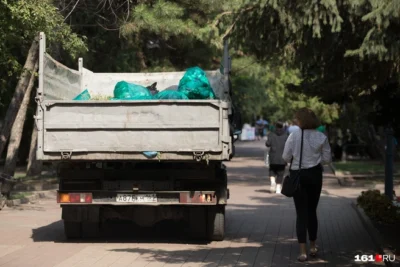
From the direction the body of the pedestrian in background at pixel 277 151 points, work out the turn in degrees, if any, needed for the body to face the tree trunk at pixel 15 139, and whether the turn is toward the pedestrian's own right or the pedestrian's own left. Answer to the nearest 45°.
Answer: approximately 90° to the pedestrian's own left

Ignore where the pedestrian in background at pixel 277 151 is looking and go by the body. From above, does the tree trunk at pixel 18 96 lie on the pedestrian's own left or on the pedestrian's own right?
on the pedestrian's own left

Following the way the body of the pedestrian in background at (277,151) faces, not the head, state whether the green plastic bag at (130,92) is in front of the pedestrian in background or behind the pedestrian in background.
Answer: behind

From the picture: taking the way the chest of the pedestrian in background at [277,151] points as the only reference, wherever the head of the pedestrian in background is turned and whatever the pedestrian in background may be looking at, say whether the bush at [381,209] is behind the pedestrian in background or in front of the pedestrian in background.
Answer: behind

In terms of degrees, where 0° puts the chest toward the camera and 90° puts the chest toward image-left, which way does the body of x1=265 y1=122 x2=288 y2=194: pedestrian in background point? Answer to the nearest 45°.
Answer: approximately 180°

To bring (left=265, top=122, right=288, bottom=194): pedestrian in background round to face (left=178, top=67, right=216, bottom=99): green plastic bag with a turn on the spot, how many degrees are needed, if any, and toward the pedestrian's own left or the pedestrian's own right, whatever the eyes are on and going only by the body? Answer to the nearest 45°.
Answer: approximately 180°

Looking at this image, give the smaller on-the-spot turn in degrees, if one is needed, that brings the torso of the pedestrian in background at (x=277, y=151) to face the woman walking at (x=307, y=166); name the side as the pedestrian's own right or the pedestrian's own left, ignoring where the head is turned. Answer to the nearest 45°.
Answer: approximately 180°

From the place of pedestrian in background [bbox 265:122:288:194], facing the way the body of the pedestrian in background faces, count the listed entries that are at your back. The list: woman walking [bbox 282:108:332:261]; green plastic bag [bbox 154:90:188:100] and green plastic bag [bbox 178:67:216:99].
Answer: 3
